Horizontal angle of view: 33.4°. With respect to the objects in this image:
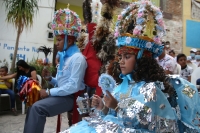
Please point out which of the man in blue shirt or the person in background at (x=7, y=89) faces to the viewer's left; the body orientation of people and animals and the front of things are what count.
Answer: the man in blue shirt

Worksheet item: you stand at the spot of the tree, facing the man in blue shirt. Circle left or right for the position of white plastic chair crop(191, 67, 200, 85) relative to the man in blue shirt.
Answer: left

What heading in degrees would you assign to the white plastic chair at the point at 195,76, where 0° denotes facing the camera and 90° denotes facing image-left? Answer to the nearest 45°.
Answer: approximately 45°

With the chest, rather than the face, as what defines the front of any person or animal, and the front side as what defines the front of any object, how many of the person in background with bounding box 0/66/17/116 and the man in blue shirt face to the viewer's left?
1

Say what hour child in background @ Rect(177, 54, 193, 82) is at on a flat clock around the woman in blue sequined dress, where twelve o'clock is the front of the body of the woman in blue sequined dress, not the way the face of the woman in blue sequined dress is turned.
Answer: The child in background is roughly at 5 o'clock from the woman in blue sequined dress.

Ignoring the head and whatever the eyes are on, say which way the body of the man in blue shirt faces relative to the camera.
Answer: to the viewer's left
